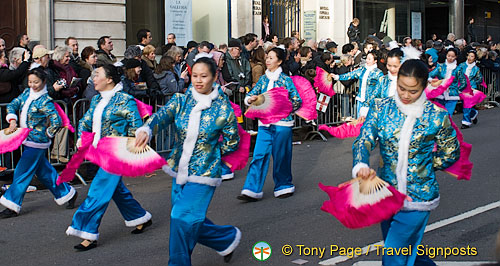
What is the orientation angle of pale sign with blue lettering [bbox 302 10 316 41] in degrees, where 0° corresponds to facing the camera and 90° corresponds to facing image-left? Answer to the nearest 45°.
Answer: approximately 0°

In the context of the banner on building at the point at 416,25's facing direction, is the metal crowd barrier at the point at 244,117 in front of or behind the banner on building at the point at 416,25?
in front

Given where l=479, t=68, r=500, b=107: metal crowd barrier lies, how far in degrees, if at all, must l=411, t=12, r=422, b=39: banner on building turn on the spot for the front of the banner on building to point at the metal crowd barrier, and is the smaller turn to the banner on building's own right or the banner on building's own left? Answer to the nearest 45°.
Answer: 0° — it already faces it

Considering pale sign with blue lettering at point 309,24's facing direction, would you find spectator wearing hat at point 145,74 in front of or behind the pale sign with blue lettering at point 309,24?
in front

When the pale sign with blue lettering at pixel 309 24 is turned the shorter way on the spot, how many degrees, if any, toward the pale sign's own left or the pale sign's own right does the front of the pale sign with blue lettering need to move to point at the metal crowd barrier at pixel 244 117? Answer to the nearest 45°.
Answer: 0° — it already faces it

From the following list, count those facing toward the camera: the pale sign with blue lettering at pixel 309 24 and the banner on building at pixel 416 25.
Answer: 2

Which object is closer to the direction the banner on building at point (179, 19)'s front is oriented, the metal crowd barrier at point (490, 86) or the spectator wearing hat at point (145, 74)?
the spectator wearing hat
